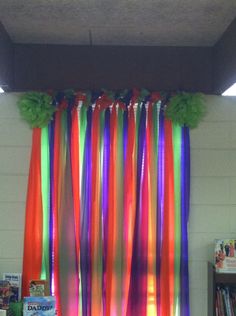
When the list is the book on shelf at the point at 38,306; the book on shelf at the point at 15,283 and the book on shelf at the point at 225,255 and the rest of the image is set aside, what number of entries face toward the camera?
3

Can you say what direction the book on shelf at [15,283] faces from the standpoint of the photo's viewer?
facing the viewer

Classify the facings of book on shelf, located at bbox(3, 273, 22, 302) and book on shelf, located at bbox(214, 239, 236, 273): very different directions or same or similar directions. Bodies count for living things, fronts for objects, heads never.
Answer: same or similar directions

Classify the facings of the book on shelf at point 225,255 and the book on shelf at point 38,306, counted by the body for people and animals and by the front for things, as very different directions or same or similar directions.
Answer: same or similar directions

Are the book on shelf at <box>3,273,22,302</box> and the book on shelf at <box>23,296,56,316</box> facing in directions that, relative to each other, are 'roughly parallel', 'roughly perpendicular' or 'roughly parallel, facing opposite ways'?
roughly parallel

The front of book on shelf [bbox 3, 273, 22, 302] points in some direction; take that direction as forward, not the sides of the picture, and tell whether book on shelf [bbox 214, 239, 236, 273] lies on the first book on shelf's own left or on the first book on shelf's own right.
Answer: on the first book on shelf's own left

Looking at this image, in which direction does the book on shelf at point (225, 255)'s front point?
toward the camera

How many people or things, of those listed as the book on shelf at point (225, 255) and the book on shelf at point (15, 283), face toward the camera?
2

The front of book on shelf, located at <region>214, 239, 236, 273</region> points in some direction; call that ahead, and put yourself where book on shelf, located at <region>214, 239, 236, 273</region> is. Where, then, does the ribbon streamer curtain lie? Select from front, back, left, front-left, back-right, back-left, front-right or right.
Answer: right

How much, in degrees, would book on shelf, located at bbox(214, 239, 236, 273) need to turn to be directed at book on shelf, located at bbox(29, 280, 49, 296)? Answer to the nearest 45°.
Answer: approximately 90° to its right
